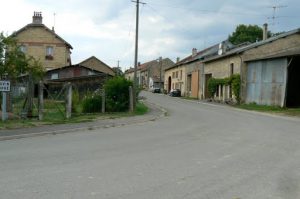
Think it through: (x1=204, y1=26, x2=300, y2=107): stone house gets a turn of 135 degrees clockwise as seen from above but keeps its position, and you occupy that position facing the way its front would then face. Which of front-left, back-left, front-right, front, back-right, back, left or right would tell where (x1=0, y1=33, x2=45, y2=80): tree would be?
back-left

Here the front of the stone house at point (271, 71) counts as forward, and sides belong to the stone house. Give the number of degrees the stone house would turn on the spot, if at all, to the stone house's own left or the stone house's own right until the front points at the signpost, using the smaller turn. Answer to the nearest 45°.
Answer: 0° — it already faces it

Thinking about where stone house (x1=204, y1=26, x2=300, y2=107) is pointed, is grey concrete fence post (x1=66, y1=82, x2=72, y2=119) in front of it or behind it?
in front

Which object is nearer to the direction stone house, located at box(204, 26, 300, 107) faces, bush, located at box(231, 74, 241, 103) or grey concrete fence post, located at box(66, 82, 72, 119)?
the grey concrete fence post

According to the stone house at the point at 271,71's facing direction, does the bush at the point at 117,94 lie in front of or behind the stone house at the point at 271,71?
in front
